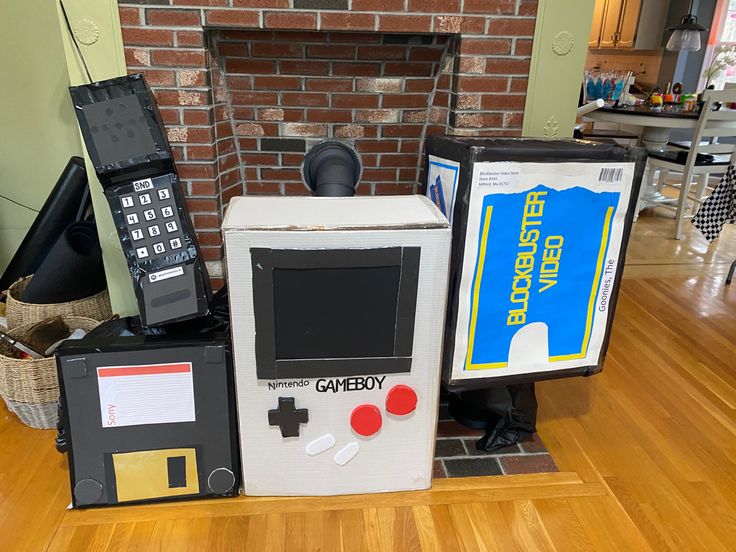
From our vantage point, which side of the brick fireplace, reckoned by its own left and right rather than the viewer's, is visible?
front

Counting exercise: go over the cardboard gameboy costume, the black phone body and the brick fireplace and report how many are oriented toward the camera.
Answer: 3

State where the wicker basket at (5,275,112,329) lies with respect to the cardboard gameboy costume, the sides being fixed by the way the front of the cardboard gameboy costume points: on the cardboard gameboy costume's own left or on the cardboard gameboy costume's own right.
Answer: on the cardboard gameboy costume's own right

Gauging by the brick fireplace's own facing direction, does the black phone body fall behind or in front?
in front

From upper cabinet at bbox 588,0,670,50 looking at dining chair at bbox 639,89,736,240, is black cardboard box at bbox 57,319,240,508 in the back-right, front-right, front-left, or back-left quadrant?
front-right

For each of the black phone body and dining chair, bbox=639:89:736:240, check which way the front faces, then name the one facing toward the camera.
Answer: the black phone body

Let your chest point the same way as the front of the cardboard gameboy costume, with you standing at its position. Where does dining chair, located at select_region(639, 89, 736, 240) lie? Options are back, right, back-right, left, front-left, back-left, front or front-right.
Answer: back-left

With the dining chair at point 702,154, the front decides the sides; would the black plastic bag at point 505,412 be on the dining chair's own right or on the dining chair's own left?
on the dining chair's own left

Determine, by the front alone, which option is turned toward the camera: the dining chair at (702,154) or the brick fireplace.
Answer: the brick fireplace

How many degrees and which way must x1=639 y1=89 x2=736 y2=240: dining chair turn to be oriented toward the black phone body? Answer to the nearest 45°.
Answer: approximately 135° to its left

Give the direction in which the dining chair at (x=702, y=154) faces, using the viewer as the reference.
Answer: facing away from the viewer and to the left of the viewer

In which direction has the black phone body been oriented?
toward the camera

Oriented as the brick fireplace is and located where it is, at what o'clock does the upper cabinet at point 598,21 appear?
The upper cabinet is roughly at 7 o'clock from the brick fireplace.
